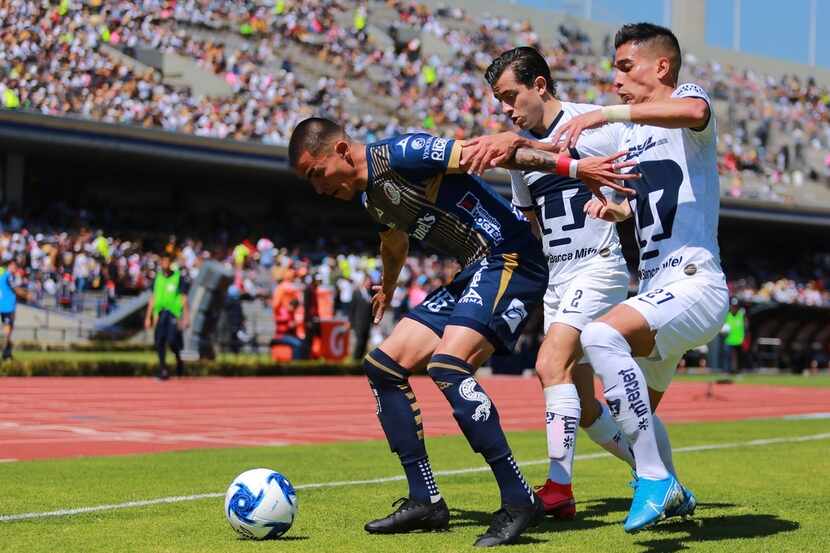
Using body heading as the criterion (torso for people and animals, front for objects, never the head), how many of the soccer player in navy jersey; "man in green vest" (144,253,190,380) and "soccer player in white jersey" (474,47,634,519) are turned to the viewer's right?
0

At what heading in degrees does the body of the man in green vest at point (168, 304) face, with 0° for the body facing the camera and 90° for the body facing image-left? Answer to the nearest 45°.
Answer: approximately 0°

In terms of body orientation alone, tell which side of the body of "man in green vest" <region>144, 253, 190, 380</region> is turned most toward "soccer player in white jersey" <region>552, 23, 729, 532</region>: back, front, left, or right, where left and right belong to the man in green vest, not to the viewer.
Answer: front

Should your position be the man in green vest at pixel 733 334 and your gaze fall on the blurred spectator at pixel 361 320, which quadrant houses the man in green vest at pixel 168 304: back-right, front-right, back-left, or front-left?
front-left

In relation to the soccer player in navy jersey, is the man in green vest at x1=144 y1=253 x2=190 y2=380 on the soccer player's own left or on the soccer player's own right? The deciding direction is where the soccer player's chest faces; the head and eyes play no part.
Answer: on the soccer player's own right

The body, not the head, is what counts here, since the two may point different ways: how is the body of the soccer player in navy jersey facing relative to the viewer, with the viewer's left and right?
facing the viewer and to the left of the viewer

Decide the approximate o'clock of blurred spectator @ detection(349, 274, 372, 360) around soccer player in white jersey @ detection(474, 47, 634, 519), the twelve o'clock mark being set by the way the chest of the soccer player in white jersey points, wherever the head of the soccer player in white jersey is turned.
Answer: The blurred spectator is roughly at 4 o'clock from the soccer player in white jersey.

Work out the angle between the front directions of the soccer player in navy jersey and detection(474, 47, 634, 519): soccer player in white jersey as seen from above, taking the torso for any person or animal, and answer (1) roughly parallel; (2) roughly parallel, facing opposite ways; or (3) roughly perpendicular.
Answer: roughly parallel

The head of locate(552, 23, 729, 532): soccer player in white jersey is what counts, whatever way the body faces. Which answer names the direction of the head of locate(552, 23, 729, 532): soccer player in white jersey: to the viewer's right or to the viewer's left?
to the viewer's left

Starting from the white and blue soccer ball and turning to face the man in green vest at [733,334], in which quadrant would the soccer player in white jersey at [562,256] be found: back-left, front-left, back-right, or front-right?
front-right

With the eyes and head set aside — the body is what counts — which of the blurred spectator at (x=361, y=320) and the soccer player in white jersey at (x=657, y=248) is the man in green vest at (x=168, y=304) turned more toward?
the soccer player in white jersey
